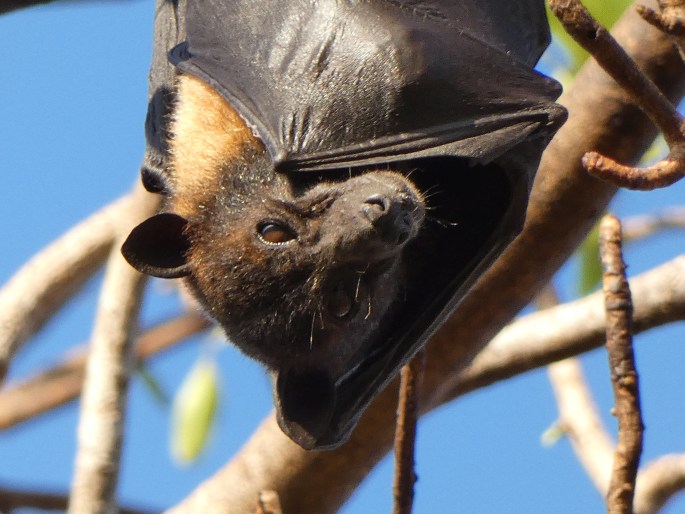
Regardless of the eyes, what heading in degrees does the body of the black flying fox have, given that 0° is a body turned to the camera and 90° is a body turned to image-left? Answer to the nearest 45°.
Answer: approximately 315°
